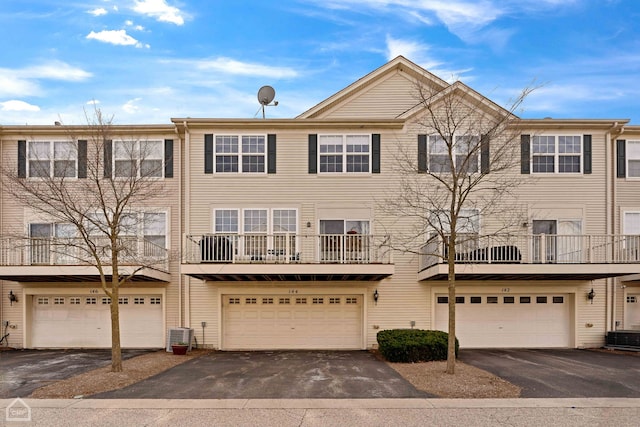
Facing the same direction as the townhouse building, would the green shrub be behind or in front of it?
in front

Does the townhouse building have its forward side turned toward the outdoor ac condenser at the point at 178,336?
no

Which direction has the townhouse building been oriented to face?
toward the camera

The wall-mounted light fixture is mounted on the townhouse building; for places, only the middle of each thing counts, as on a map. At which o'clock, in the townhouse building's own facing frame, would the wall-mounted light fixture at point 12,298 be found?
The wall-mounted light fixture is roughly at 3 o'clock from the townhouse building.

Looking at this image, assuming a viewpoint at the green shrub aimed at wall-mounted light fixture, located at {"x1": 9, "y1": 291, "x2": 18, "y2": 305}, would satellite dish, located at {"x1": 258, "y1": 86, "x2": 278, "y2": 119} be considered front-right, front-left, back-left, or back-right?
front-right
